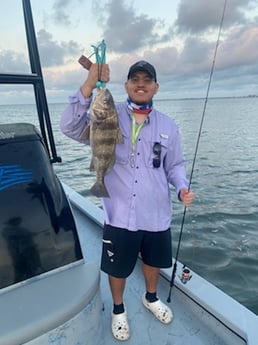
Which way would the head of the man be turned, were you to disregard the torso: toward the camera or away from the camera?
toward the camera

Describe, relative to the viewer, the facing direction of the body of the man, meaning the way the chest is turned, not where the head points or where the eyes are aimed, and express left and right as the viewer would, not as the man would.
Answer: facing the viewer
